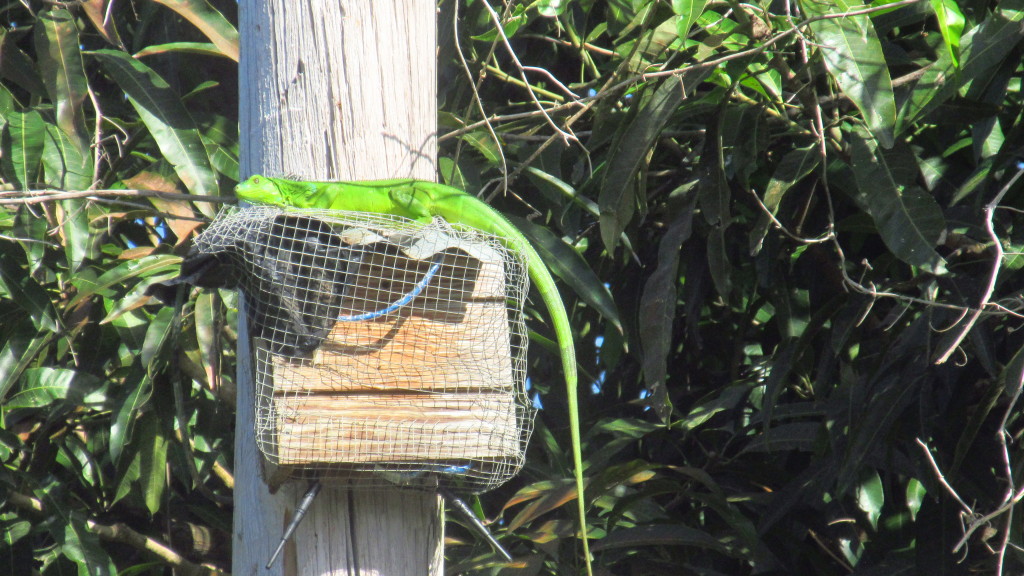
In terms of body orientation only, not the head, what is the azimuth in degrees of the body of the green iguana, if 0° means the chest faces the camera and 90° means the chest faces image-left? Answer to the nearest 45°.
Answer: approximately 90°

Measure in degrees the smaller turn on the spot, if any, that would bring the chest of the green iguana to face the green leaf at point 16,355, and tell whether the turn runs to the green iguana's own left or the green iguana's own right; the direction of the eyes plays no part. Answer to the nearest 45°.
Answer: approximately 45° to the green iguana's own right

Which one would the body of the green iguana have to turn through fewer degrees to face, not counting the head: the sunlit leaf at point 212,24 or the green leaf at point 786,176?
the sunlit leaf

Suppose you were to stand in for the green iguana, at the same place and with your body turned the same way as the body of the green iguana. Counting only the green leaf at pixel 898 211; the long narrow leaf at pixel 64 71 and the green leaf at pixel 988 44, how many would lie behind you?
2
